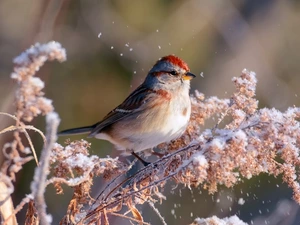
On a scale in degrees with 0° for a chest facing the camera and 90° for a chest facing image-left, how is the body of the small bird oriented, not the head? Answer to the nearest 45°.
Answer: approximately 270°

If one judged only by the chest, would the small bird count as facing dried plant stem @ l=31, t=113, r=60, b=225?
no
